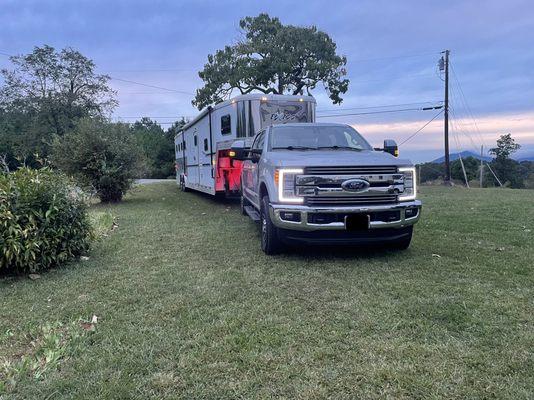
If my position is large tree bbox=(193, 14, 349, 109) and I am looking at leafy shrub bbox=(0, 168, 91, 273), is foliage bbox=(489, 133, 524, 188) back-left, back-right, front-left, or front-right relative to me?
back-left

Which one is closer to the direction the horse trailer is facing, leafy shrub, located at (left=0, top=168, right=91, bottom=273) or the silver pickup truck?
the silver pickup truck

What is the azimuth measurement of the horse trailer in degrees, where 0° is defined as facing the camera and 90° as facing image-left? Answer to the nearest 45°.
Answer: approximately 315°

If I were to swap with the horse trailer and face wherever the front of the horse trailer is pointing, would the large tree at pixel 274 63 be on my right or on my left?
on my left

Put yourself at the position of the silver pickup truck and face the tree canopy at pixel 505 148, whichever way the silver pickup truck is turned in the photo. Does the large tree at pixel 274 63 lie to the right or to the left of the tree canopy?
left

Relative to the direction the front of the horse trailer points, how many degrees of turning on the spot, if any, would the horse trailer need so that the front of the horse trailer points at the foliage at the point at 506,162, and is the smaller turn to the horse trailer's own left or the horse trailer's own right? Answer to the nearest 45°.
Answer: approximately 90° to the horse trailer's own left

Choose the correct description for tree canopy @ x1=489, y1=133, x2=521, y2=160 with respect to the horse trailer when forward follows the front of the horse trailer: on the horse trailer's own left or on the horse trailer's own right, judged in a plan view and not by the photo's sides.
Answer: on the horse trailer's own left

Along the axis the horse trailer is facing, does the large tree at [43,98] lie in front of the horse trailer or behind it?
behind

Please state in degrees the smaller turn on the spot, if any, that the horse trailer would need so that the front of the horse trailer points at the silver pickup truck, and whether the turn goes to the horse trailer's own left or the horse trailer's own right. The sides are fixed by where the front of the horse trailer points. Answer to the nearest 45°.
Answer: approximately 45° to the horse trailer's own right

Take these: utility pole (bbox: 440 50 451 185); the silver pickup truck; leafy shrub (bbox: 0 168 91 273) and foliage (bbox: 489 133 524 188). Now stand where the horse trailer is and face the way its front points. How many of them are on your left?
2

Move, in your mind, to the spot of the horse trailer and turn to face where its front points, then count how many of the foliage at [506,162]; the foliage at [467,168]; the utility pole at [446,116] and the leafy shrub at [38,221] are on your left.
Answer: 3

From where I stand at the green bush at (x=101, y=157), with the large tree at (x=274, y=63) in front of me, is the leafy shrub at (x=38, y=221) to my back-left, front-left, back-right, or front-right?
back-right

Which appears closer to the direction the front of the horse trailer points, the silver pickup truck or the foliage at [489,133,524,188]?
the silver pickup truck

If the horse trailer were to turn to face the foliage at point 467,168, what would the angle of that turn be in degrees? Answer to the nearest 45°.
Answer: approximately 90° to its left

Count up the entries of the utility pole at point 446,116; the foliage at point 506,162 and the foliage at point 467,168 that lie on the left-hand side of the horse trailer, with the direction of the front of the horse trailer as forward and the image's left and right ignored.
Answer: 3
